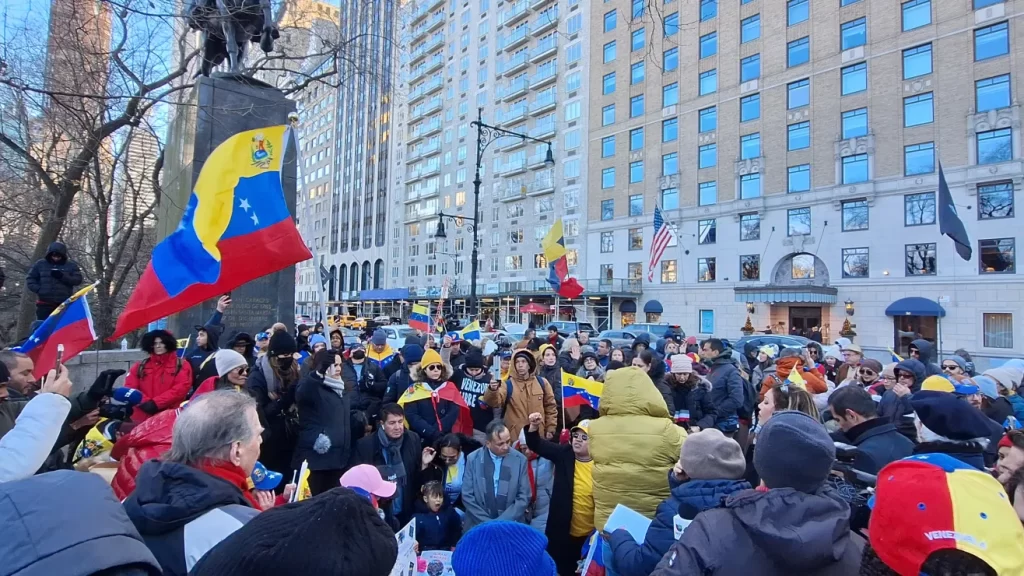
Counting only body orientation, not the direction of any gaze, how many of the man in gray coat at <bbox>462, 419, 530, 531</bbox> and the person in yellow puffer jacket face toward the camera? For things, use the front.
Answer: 1

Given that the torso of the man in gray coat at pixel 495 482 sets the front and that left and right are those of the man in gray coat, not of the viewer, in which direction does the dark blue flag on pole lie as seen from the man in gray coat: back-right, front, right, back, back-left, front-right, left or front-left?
back-left

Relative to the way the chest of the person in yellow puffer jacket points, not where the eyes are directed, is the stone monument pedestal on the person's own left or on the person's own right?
on the person's own left

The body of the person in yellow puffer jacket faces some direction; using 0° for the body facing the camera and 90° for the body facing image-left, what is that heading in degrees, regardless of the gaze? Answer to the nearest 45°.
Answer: approximately 180°

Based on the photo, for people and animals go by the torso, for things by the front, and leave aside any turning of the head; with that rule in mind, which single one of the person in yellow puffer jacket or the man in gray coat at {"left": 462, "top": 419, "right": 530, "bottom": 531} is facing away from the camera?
the person in yellow puffer jacket

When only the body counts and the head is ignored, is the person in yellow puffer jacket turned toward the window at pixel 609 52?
yes

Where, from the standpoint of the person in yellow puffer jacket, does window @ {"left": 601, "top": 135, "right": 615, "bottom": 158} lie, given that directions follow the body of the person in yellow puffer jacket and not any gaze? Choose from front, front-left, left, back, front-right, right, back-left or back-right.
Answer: front

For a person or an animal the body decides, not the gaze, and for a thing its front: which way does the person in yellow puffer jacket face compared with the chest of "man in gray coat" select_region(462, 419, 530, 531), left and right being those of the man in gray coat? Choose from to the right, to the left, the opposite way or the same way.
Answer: the opposite way

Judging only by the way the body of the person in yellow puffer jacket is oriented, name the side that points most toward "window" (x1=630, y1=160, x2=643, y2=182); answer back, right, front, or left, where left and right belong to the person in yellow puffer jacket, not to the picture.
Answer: front

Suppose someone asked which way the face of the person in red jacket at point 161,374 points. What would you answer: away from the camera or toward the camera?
toward the camera

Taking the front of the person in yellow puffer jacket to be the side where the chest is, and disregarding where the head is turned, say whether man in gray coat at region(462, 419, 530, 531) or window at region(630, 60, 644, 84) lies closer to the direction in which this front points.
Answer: the window

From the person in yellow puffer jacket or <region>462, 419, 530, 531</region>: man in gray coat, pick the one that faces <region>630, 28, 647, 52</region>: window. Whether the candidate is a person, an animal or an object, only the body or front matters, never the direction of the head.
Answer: the person in yellow puffer jacket

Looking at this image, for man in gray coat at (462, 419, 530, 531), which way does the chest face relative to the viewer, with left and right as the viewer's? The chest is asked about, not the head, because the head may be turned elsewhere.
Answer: facing the viewer

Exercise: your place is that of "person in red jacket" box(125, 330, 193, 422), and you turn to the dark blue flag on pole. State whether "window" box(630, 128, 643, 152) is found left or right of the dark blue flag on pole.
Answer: left

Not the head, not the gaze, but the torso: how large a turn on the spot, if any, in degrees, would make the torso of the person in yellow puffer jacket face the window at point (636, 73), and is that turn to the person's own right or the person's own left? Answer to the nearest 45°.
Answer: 0° — they already face it

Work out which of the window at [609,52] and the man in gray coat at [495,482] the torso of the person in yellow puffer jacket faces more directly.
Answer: the window
